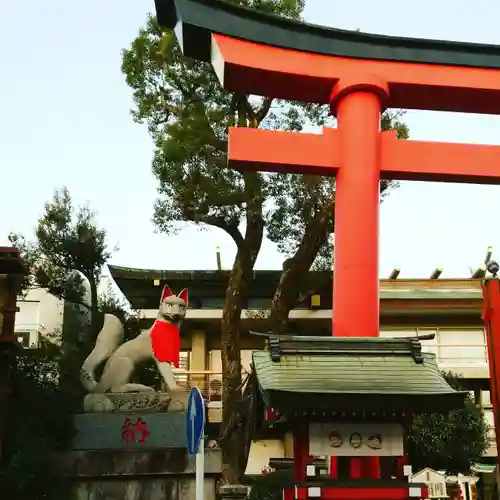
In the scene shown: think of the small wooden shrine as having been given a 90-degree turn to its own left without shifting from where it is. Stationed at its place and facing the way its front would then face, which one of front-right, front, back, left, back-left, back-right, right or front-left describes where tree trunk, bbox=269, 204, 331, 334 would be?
left

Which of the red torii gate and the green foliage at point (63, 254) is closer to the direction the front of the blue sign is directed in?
the green foliage

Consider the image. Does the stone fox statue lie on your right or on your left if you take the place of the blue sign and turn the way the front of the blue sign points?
on your right

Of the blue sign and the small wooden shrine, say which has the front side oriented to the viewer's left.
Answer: the blue sign

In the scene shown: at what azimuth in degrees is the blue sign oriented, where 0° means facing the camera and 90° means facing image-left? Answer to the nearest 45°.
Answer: approximately 90°

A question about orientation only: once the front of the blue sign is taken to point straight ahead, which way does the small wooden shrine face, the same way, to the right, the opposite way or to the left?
to the left

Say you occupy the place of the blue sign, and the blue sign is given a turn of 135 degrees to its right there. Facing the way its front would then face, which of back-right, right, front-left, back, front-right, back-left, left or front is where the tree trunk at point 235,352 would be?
front-left

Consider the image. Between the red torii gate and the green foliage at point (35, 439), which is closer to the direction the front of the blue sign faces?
the green foliage

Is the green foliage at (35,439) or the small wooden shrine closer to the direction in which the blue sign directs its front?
the green foliage

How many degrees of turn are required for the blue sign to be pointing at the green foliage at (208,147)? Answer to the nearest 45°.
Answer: approximately 90° to its right

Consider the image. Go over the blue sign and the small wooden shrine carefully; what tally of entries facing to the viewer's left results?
1

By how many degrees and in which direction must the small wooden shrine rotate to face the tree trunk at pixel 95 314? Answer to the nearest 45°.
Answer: approximately 135° to its right

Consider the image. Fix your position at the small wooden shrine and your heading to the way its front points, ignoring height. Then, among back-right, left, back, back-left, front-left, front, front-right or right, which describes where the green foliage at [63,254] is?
back-right
